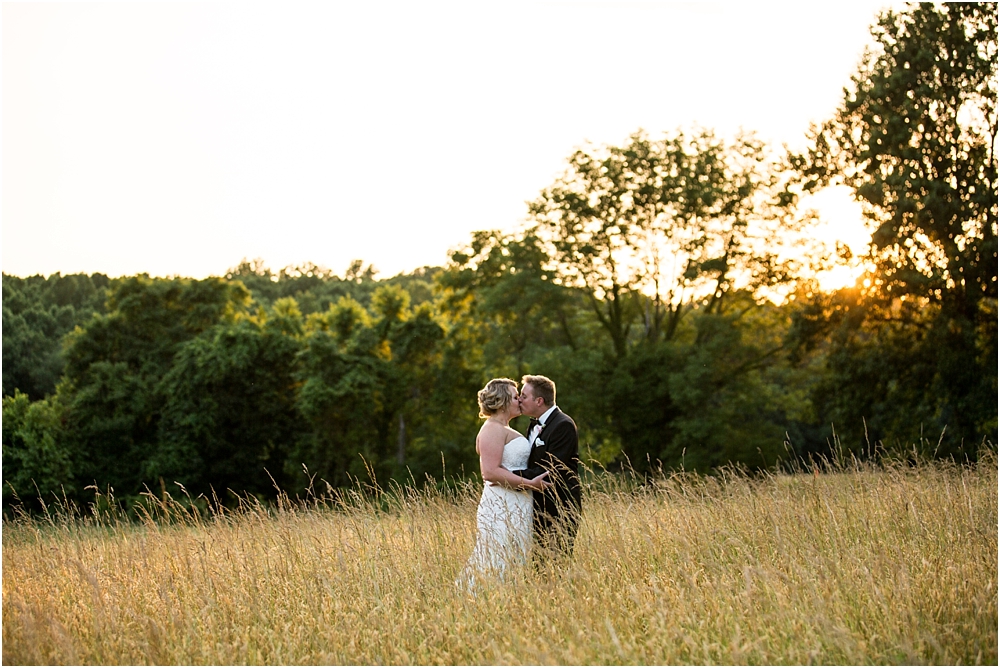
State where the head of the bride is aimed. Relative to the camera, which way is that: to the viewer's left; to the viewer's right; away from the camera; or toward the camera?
to the viewer's right

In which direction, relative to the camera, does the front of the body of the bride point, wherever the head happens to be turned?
to the viewer's right

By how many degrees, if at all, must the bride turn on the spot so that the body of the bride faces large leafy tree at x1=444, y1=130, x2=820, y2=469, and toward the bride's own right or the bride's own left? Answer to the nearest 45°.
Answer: approximately 90° to the bride's own left

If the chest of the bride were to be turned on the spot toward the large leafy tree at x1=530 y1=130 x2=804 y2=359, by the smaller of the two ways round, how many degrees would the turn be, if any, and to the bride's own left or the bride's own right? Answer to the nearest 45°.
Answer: approximately 90° to the bride's own left

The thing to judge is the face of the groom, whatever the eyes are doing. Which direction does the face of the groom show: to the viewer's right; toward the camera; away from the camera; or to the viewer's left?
to the viewer's left

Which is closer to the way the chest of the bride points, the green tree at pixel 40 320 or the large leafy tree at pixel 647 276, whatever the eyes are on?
the large leafy tree

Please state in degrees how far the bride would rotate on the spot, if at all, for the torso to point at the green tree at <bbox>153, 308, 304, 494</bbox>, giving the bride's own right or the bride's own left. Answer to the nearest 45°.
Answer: approximately 90° to the bride's own left

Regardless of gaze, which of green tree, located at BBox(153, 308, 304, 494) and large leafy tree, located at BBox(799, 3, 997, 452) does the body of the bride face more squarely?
the large leafy tree

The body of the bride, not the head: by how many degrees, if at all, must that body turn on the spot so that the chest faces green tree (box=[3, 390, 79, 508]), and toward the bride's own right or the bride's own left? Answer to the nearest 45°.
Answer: approximately 135° to the bride's own left
